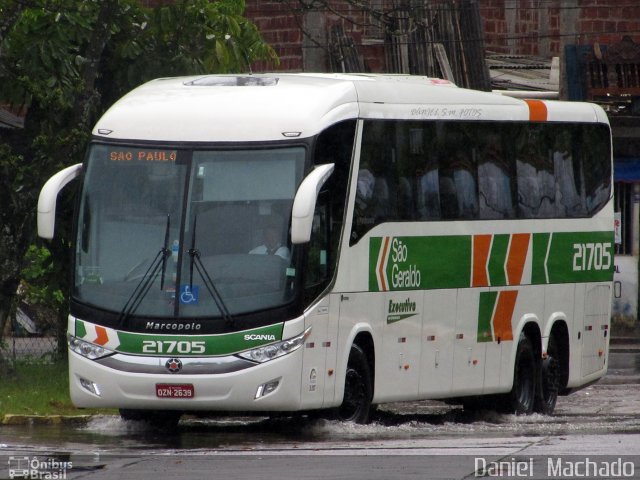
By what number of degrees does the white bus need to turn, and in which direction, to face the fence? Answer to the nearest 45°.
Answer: approximately 90° to its right

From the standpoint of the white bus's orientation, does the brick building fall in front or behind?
behind

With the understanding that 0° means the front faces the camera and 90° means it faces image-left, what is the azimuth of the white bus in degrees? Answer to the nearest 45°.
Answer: approximately 45°
